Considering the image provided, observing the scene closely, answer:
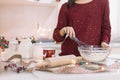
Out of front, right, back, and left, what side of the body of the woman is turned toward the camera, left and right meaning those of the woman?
front
